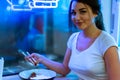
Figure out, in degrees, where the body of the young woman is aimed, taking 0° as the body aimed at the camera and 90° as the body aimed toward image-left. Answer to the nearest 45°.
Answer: approximately 45°

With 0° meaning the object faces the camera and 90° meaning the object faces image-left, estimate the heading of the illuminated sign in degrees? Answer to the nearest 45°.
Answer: approximately 0°
